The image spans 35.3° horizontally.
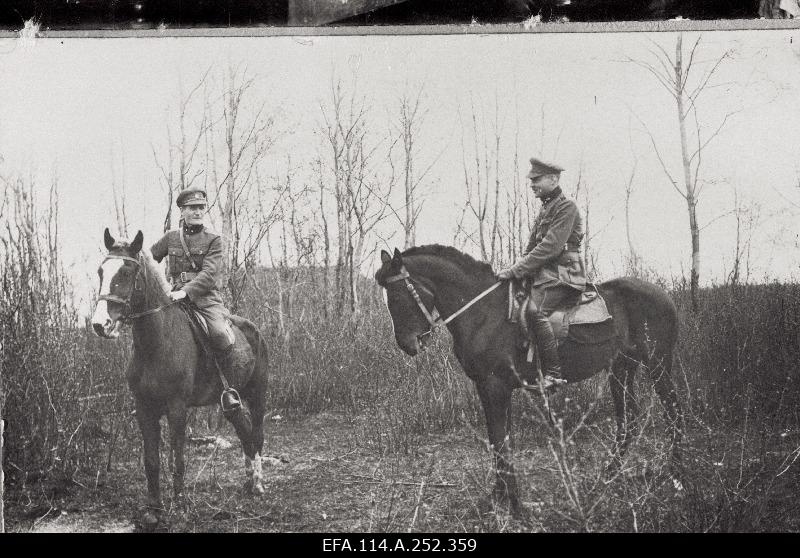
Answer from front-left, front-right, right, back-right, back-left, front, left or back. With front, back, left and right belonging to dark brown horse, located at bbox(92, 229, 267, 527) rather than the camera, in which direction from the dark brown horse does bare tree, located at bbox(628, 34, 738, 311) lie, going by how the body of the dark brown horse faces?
back-left

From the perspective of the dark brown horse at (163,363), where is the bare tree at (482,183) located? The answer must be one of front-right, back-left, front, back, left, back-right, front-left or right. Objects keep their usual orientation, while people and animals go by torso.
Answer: back-left

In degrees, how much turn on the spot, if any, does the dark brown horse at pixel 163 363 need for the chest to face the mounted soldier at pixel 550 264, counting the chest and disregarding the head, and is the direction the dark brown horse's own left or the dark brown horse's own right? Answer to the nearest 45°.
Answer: approximately 135° to the dark brown horse's own left

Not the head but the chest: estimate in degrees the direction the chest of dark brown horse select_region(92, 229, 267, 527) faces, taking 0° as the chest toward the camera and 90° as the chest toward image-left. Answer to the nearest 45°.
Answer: approximately 45°

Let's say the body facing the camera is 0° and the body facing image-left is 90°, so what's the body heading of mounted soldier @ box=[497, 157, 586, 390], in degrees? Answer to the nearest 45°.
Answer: approximately 90°

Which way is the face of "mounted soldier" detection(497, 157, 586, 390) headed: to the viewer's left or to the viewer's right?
to the viewer's left
